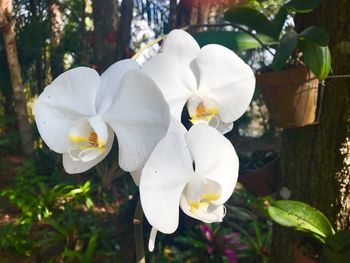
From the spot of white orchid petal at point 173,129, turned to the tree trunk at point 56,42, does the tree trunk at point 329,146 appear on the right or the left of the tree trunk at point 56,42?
right

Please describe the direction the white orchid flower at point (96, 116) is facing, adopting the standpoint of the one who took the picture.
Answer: facing the viewer and to the left of the viewer

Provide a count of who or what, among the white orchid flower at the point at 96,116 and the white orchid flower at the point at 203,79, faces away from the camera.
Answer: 0

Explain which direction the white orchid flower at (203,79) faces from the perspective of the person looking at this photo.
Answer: facing the viewer

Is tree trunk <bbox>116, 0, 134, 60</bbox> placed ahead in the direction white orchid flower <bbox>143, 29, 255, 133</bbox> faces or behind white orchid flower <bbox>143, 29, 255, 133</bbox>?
behind

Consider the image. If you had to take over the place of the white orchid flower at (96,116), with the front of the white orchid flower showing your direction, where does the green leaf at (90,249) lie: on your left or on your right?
on your right

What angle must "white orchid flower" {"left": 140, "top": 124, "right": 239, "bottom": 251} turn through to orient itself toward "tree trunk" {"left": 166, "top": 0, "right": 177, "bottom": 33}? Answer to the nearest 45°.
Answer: approximately 135° to its left

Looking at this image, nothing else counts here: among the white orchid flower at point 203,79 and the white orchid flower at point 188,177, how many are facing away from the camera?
0

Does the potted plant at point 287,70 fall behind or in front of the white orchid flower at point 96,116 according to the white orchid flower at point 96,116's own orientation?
behind
